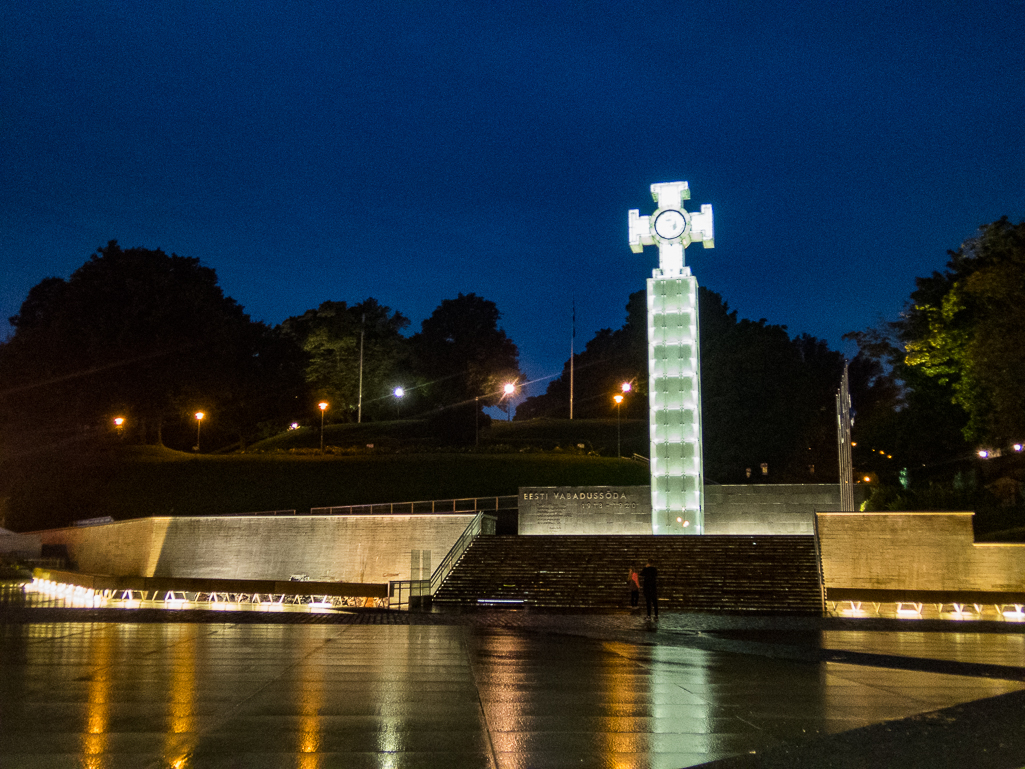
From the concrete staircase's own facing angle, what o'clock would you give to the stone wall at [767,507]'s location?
The stone wall is roughly at 7 o'clock from the concrete staircase.

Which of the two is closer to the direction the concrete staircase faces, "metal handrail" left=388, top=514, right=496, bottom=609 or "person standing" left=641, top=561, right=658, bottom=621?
the person standing

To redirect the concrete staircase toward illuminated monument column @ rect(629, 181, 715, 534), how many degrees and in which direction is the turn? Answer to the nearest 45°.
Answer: approximately 180°

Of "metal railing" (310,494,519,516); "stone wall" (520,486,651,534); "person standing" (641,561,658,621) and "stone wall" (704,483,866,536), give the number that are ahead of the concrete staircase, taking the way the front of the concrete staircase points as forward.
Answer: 1

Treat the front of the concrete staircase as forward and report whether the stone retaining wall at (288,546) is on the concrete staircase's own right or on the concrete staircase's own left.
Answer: on the concrete staircase's own right

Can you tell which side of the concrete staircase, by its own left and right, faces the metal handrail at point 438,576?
right

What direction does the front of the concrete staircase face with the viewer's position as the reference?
facing the viewer

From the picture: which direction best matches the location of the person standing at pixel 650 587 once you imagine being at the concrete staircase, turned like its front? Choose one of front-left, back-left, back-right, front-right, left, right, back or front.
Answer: front

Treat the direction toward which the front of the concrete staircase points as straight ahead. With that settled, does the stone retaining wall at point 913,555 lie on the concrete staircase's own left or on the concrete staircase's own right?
on the concrete staircase's own left

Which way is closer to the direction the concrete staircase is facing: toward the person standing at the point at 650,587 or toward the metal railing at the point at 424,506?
the person standing
